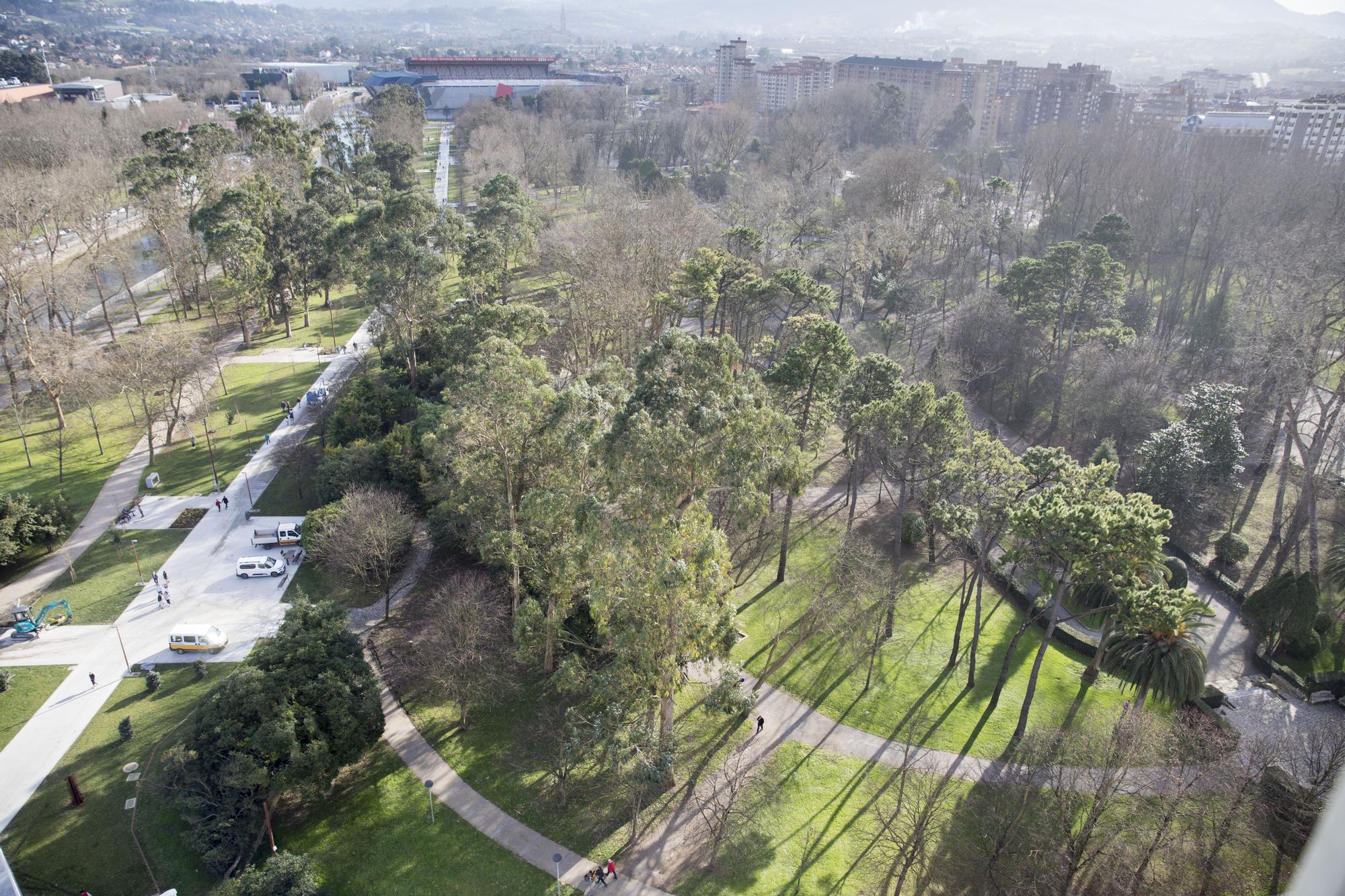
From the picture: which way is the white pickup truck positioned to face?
to the viewer's right

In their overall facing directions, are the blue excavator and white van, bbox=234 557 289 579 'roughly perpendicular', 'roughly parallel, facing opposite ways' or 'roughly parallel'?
roughly parallel

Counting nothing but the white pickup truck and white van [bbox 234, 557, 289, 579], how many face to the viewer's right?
2

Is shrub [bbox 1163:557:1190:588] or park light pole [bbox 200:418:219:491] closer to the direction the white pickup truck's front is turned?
the shrub

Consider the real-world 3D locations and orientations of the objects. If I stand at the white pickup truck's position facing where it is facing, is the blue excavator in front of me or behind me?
behind

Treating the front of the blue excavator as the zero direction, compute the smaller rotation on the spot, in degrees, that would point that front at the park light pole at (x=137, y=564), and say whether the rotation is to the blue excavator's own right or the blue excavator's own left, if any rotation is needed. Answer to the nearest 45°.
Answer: approximately 45° to the blue excavator's own left

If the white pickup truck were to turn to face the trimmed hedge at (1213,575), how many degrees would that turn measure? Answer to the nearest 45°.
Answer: approximately 45° to its right

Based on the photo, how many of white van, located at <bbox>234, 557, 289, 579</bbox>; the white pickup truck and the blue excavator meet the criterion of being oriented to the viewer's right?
3

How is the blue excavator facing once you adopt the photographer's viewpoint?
facing to the right of the viewer

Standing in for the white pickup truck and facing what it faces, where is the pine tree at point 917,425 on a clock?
The pine tree is roughly at 1 o'clock from the white pickup truck.

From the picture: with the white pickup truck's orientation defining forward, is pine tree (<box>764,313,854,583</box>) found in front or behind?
in front

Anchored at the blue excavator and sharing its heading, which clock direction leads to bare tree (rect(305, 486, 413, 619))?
The bare tree is roughly at 1 o'clock from the blue excavator.

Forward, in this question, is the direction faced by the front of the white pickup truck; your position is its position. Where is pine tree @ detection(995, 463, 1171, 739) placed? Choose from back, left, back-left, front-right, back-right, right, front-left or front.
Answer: front-right

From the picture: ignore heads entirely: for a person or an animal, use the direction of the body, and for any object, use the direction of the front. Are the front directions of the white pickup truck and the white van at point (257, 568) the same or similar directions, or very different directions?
same or similar directions

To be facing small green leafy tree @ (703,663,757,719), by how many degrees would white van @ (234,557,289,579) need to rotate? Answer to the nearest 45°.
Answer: approximately 45° to its right

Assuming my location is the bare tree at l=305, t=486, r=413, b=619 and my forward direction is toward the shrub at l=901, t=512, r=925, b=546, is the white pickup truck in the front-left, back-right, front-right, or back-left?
back-left

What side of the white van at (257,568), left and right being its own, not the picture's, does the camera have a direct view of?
right

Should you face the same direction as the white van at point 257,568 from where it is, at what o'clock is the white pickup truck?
The white pickup truck is roughly at 10 o'clock from the white van.

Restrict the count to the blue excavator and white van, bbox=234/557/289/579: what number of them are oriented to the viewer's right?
2
